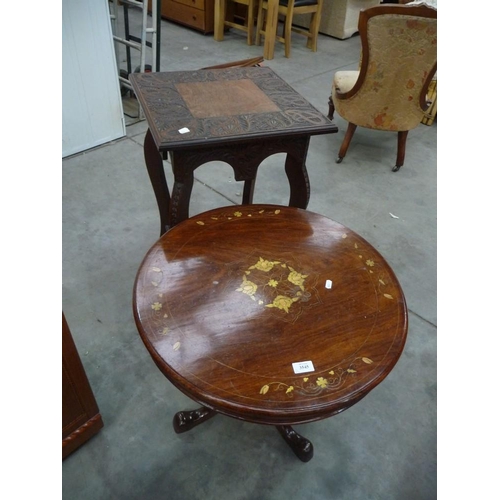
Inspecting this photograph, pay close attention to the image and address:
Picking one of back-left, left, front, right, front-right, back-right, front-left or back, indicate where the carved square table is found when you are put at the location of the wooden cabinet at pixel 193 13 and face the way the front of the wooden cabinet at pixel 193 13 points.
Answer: front-left

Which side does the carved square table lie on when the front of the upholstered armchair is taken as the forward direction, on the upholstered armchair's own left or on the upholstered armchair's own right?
on the upholstered armchair's own left

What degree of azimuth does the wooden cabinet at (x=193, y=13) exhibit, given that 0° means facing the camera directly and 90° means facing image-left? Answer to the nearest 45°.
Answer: approximately 45°

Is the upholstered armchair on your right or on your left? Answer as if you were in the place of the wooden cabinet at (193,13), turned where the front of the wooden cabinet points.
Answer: on your left

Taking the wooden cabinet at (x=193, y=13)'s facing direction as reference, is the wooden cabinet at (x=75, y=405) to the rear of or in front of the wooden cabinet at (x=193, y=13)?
in front

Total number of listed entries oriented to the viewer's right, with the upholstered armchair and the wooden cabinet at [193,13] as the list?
0
